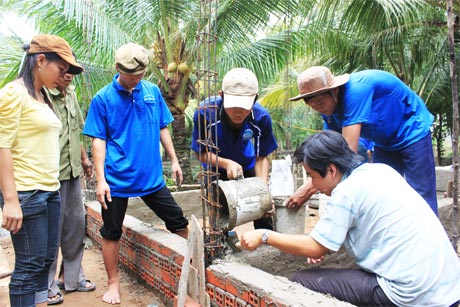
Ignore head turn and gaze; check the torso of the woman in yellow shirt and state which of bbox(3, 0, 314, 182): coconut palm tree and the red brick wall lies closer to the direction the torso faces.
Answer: the red brick wall

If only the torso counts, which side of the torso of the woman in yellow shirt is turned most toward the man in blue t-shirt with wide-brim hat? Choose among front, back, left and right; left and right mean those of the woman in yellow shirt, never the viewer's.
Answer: front

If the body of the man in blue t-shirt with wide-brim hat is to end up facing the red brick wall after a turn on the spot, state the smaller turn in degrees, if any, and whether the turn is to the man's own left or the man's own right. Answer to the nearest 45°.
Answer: approximately 45° to the man's own left

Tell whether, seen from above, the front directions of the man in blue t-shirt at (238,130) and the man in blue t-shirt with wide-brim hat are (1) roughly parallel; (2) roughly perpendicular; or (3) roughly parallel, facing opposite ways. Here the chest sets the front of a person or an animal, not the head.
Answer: roughly perpendicular

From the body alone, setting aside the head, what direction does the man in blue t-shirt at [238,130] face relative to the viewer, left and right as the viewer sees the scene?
facing the viewer

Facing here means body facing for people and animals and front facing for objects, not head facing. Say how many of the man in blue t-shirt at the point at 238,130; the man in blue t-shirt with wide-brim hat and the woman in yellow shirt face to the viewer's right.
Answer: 1

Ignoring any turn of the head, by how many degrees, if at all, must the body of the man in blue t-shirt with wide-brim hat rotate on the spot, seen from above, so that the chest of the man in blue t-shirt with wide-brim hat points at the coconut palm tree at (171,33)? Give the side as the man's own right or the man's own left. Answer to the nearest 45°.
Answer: approximately 45° to the man's own right

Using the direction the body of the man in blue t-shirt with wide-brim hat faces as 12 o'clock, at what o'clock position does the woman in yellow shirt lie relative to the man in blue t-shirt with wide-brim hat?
The woman in yellow shirt is roughly at 11 o'clock from the man in blue t-shirt with wide-brim hat.

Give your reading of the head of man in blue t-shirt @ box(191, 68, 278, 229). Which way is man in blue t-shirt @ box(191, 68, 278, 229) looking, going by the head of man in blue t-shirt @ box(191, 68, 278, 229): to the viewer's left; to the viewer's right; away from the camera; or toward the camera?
toward the camera

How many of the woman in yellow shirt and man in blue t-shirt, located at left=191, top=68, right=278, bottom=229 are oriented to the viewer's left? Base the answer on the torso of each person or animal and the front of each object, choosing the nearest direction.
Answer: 0

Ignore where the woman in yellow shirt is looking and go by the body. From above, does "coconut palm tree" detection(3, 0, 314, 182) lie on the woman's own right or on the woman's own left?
on the woman's own left

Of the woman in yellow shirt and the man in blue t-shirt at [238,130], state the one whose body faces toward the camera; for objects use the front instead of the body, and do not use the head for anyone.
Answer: the man in blue t-shirt

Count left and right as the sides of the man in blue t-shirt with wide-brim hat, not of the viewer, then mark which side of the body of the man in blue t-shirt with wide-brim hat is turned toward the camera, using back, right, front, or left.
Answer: left

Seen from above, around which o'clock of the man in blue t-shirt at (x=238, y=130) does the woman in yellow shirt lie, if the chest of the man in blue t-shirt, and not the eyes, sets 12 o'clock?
The woman in yellow shirt is roughly at 2 o'clock from the man in blue t-shirt.

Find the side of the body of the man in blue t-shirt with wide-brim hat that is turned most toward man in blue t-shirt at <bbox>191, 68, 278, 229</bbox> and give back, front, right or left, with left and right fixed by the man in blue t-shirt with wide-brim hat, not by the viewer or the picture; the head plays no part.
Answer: front

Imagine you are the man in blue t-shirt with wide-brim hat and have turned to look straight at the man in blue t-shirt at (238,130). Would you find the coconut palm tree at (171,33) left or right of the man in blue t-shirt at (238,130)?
right

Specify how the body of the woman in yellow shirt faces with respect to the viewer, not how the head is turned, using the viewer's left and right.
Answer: facing to the right of the viewer
